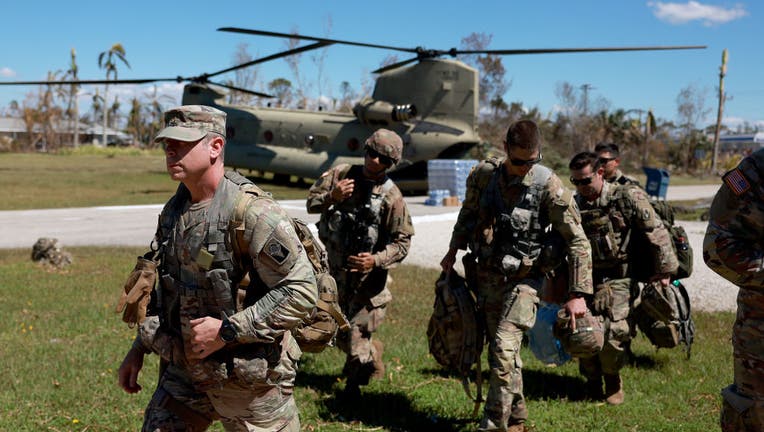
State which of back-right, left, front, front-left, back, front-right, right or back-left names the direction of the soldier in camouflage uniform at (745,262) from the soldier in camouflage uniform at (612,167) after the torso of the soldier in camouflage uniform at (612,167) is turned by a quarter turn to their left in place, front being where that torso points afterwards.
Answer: front-right

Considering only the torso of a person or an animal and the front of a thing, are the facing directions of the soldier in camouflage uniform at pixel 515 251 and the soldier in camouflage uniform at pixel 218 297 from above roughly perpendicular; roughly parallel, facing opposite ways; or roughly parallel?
roughly parallel

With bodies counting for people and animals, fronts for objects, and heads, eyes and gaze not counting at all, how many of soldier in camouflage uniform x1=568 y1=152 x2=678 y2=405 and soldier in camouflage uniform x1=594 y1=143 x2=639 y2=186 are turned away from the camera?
0

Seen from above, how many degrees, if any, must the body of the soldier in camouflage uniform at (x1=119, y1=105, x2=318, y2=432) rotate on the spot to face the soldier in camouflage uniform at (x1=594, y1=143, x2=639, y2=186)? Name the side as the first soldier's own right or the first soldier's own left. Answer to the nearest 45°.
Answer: approximately 180°

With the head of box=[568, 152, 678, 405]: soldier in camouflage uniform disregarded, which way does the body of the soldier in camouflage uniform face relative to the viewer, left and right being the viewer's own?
facing the viewer and to the left of the viewer

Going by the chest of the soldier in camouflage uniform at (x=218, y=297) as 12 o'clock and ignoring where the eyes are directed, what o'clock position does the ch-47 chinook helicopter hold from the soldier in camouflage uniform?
The ch-47 chinook helicopter is roughly at 5 o'clock from the soldier in camouflage uniform.

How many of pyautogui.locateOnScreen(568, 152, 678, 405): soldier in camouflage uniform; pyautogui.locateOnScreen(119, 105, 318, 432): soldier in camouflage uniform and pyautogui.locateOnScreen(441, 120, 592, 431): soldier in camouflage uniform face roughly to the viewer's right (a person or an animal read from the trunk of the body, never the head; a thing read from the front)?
0

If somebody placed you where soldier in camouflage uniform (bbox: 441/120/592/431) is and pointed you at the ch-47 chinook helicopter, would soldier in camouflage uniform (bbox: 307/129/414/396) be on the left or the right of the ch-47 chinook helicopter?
left

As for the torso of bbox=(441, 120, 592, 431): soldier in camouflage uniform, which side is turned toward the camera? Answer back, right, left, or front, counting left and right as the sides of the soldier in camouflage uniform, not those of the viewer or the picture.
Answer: front

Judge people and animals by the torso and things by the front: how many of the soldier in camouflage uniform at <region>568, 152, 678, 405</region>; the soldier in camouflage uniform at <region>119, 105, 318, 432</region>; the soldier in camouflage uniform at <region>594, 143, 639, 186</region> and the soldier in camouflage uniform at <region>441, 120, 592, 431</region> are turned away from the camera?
0

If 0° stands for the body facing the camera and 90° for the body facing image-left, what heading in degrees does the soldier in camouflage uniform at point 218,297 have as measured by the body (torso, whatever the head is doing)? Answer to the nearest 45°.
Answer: approximately 45°

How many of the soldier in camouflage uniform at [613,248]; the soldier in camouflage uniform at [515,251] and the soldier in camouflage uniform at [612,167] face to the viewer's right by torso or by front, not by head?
0

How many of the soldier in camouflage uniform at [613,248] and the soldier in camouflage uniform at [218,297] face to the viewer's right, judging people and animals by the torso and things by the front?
0

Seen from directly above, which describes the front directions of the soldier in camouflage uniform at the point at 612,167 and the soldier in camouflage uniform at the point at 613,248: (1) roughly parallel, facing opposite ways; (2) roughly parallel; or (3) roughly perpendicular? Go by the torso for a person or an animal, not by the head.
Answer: roughly parallel
